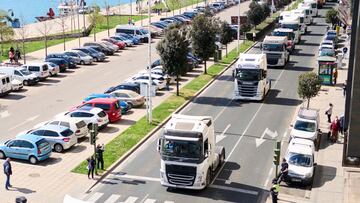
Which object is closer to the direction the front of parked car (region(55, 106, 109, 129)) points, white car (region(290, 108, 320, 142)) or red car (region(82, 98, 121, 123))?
the red car

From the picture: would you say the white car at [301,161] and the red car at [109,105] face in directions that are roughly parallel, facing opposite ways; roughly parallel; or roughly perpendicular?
roughly perpendicular

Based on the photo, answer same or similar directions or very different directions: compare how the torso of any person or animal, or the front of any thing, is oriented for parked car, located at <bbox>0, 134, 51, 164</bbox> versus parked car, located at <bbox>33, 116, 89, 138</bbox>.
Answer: same or similar directions
